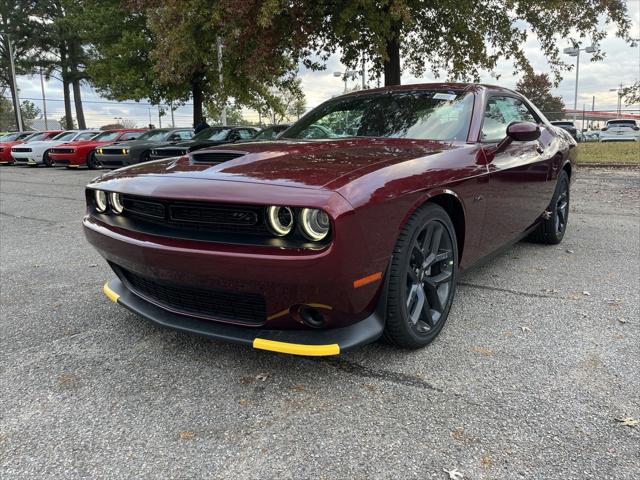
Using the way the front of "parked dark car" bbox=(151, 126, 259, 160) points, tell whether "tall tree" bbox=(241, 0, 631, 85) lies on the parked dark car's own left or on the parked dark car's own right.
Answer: on the parked dark car's own left

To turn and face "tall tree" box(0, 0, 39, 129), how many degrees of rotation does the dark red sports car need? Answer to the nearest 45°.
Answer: approximately 90° to its right

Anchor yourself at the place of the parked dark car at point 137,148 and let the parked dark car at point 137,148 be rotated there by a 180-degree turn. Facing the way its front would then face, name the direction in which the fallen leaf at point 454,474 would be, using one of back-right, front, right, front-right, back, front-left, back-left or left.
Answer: back-right

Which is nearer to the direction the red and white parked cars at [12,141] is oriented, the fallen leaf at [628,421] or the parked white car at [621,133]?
the fallen leaf

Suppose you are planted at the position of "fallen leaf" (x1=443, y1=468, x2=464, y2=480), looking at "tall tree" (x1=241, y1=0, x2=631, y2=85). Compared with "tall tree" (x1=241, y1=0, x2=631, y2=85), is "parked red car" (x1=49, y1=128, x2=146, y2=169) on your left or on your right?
left

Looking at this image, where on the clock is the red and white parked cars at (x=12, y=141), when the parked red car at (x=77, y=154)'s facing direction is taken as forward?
the red and white parked cars at (x=12, y=141) is roughly at 4 o'clock from the parked red car at (x=77, y=154).

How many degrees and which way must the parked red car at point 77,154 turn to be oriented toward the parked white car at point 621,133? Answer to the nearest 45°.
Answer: approximately 135° to its left

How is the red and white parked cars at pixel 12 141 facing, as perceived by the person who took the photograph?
facing the viewer and to the left of the viewer

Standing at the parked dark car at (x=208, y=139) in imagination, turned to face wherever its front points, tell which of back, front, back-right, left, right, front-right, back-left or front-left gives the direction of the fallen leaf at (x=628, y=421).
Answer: front-left

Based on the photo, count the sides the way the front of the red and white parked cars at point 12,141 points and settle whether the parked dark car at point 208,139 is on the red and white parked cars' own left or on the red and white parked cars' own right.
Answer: on the red and white parked cars' own left

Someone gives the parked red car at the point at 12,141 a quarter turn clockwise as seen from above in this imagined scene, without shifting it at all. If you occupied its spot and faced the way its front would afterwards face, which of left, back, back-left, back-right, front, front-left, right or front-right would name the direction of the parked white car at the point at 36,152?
back-left
